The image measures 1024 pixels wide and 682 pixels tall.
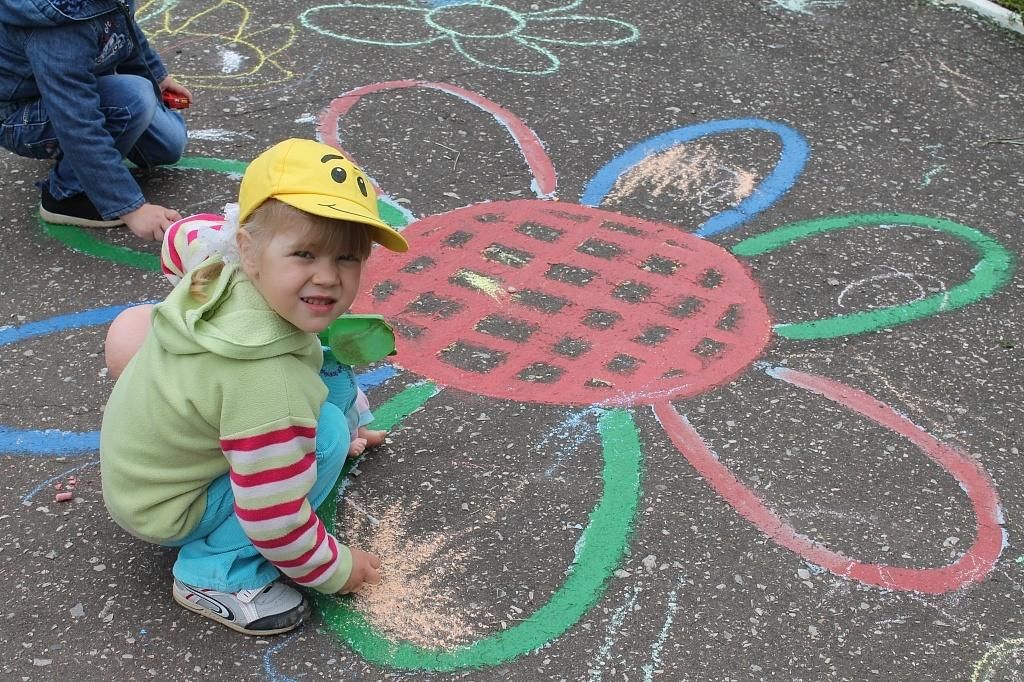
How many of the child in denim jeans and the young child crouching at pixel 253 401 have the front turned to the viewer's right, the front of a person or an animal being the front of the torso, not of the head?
2

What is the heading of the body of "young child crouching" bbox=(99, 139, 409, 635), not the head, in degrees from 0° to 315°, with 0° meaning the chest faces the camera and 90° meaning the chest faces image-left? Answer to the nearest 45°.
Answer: approximately 270°

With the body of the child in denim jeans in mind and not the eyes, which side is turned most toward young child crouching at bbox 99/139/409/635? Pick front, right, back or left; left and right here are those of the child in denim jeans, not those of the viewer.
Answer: right

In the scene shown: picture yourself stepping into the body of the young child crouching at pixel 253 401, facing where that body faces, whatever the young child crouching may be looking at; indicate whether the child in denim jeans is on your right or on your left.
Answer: on your left

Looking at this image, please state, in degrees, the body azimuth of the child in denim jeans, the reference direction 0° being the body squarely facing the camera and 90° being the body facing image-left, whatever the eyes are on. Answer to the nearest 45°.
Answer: approximately 270°
